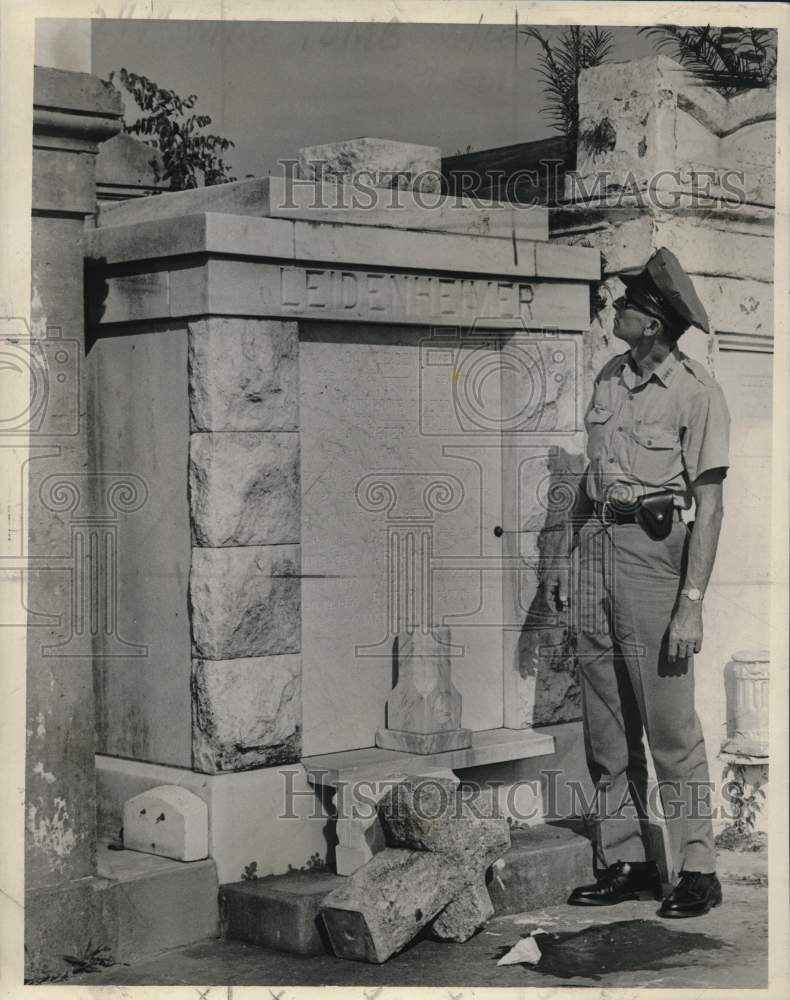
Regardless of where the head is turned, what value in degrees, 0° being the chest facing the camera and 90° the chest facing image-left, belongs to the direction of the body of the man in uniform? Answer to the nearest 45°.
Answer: approximately 45°

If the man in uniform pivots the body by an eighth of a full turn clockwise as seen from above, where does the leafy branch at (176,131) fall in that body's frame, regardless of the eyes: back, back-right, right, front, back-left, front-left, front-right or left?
front-right

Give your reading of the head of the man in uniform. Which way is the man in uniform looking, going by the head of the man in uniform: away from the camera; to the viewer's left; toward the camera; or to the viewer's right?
to the viewer's left

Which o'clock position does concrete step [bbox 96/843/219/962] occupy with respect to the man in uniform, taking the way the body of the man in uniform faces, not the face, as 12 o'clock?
The concrete step is roughly at 1 o'clock from the man in uniform.

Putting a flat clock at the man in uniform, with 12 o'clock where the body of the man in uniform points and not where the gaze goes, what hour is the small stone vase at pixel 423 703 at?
The small stone vase is roughly at 2 o'clock from the man in uniform.
